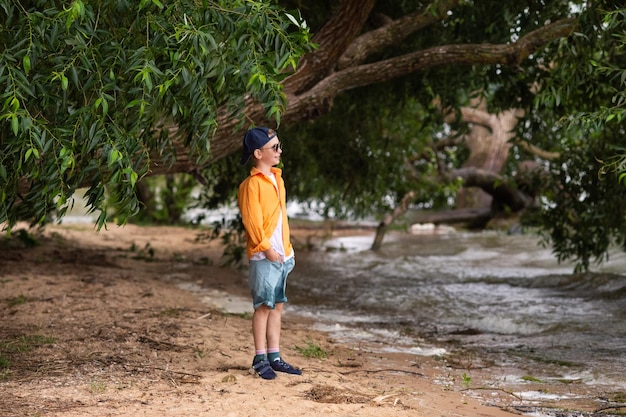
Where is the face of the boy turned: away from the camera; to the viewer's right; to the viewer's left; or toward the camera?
to the viewer's right
